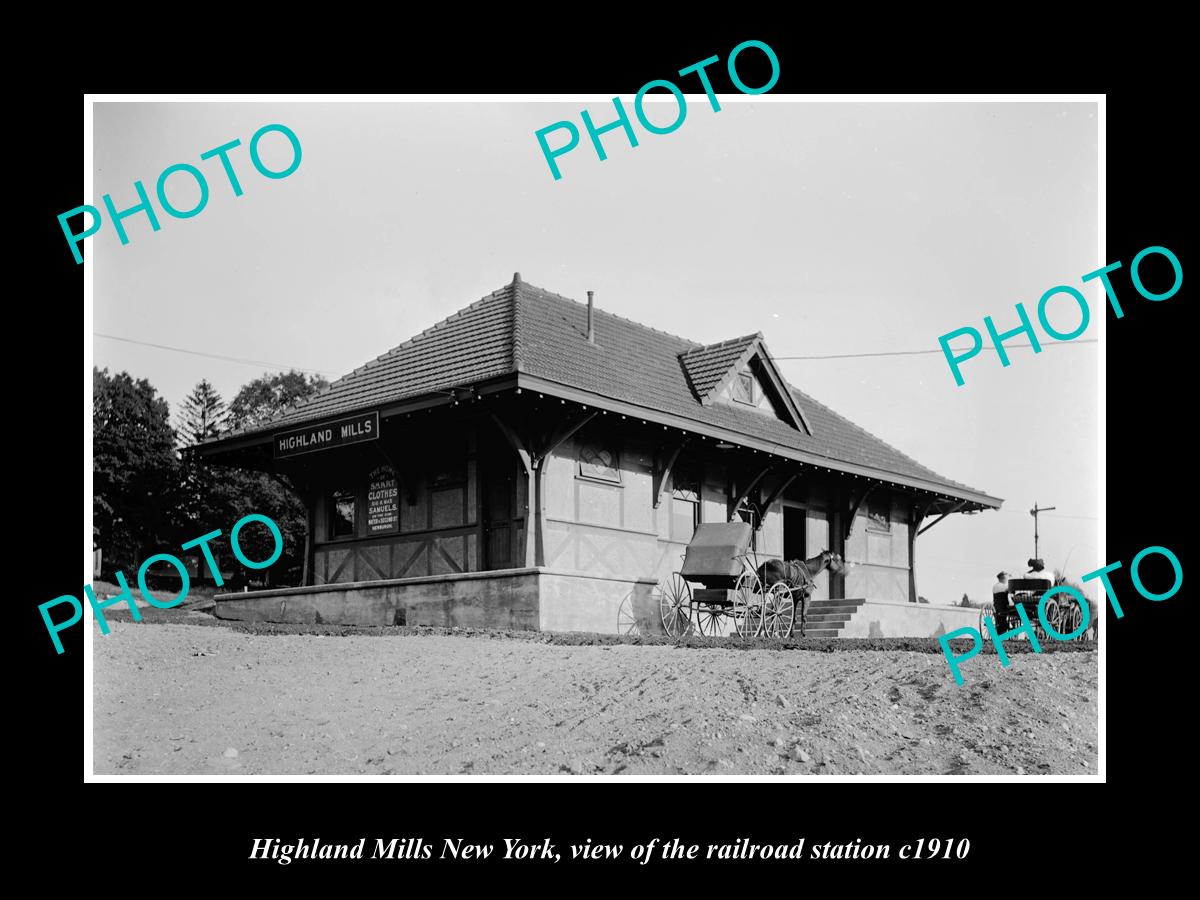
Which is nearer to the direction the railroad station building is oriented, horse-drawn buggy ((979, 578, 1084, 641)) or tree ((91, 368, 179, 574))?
the horse-drawn buggy

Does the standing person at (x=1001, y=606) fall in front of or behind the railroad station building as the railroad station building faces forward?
in front

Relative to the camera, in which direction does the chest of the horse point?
to the viewer's right

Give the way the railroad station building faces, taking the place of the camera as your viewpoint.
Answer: facing the viewer and to the right of the viewer

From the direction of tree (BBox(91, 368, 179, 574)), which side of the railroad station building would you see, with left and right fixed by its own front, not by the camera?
back
